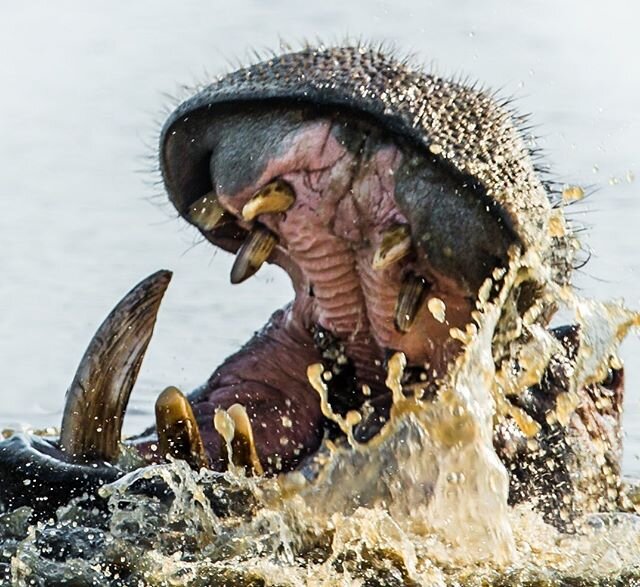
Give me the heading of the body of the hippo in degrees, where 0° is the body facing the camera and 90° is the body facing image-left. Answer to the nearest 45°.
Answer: approximately 45°
